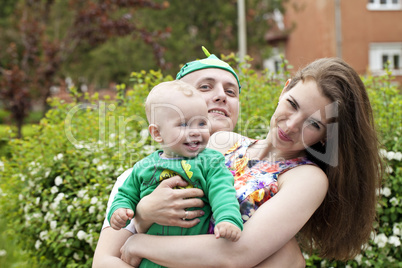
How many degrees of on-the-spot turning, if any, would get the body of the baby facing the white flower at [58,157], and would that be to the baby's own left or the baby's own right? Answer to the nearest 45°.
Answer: approximately 135° to the baby's own right

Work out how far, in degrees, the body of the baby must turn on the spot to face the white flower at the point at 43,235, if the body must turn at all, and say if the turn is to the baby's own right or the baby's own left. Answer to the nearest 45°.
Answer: approximately 135° to the baby's own right

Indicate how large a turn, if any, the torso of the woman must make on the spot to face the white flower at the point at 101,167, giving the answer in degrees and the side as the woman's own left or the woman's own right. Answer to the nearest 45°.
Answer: approximately 90° to the woman's own right

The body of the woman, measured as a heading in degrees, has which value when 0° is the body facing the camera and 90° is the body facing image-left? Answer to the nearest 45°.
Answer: approximately 45°

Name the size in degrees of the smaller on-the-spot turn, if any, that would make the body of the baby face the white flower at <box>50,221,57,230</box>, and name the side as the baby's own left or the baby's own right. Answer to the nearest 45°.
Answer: approximately 135° to the baby's own right

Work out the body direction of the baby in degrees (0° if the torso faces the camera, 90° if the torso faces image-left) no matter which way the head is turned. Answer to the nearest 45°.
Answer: approximately 0°

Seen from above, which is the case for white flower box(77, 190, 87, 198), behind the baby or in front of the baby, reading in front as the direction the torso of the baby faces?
behind

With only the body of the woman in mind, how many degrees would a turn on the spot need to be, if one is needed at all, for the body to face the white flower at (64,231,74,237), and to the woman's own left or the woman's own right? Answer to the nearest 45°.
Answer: approximately 90° to the woman's own right
